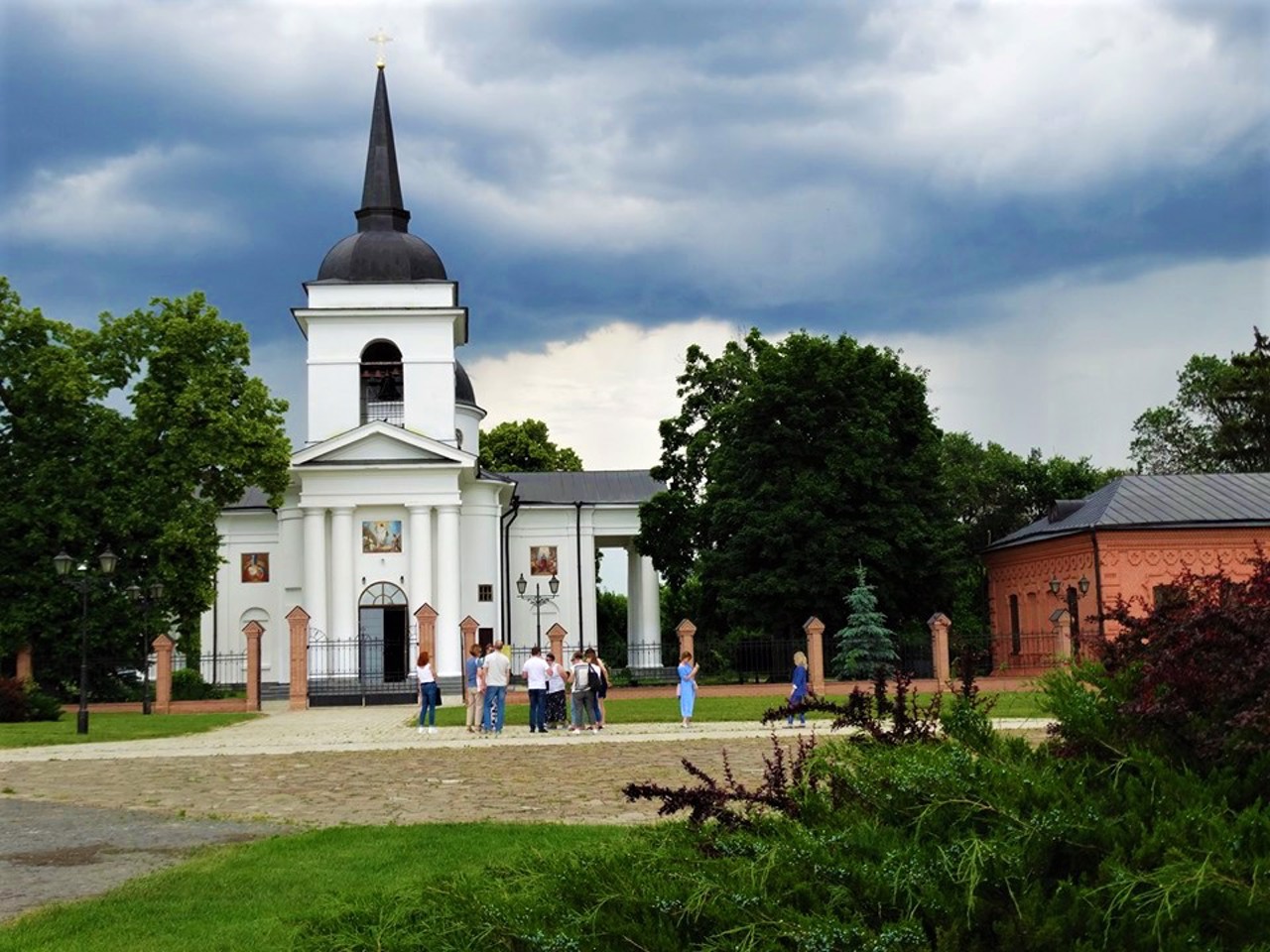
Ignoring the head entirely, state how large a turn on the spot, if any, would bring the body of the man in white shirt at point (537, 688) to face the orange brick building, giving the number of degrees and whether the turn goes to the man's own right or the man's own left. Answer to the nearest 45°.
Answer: approximately 45° to the man's own right

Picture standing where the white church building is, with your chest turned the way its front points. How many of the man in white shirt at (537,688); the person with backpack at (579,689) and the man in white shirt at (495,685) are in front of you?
3

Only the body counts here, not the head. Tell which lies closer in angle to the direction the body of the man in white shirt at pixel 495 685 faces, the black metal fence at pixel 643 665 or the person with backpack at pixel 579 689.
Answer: the black metal fence

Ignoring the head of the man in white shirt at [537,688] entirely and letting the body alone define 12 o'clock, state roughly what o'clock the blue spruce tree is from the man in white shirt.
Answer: The blue spruce tree is roughly at 1 o'clock from the man in white shirt.

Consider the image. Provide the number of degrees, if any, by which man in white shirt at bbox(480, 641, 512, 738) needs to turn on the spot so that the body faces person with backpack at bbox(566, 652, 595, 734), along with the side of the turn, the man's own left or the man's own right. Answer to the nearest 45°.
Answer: approximately 90° to the man's own right

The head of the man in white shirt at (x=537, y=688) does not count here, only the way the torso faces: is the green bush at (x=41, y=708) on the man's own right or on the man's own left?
on the man's own left

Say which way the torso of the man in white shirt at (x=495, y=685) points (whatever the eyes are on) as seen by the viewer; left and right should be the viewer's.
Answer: facing away from the viewer

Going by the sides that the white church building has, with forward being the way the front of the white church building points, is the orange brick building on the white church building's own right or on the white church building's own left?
on the white church building's own left

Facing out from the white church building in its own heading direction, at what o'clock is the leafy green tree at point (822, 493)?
The leafy green tree is roughly at 10 o'clock from the white church building.

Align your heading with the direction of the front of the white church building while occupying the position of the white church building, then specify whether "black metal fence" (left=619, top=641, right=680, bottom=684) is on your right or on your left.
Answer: on your left

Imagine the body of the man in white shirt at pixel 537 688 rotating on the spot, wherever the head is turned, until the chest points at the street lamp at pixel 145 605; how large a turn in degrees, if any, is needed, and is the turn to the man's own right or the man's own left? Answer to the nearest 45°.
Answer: approximately 45° to the man's own left

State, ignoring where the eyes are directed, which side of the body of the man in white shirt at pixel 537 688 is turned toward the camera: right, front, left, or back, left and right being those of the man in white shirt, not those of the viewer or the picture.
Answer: back

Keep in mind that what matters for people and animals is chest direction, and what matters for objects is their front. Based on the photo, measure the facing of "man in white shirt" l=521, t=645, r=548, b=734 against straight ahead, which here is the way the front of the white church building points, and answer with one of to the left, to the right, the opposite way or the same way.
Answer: the opposite way

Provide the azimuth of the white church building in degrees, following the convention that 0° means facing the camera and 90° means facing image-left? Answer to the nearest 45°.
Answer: approximately 0°

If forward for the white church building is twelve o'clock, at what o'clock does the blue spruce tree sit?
The blue spruce tree is roughly at 10 o'clock from the white church building.

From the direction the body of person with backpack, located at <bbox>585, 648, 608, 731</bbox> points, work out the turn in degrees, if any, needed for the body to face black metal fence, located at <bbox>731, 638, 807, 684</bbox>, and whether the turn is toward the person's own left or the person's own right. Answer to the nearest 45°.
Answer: approximately 90° to the person's own right
